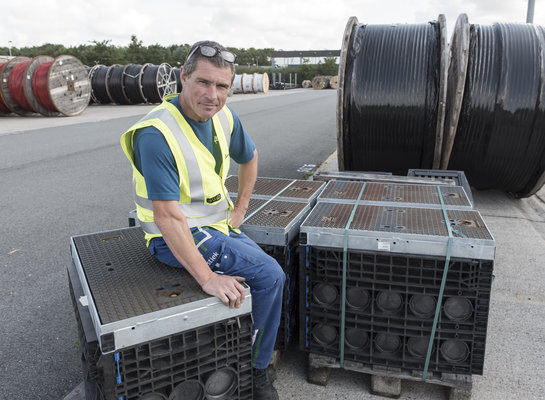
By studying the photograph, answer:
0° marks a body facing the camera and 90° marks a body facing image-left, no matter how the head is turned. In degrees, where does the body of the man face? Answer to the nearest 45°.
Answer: approximately 315°

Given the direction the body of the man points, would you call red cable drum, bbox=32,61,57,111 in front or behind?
behind

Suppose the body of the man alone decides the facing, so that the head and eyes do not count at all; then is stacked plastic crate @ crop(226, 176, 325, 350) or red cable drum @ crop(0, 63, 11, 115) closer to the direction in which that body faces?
the stacked plastic crate

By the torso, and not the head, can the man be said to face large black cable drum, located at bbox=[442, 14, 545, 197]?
no

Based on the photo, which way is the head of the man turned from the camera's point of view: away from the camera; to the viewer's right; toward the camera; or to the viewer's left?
toward the camera

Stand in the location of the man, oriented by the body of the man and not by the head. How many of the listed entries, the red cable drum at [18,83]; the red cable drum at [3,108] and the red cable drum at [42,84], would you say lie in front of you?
0

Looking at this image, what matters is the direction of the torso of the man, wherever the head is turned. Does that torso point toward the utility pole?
no

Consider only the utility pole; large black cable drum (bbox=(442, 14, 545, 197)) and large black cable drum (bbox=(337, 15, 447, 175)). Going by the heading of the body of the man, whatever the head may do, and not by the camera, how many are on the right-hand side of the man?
0

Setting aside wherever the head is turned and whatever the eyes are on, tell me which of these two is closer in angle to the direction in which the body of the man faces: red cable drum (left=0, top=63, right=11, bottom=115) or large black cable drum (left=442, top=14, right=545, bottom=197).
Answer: the large black cable drum

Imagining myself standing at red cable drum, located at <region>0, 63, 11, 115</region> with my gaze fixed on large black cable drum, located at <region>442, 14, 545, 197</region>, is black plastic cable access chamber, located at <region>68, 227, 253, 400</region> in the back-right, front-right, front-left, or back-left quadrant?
front-right

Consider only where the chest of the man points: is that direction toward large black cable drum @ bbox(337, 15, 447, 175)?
no

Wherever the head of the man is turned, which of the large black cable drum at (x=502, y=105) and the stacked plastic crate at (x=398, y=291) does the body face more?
the stacked plastic crate
